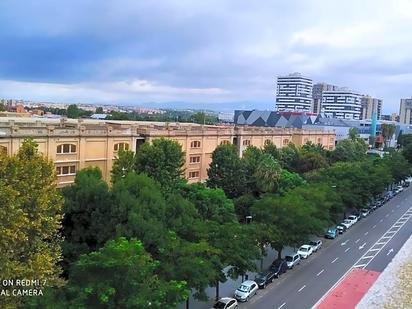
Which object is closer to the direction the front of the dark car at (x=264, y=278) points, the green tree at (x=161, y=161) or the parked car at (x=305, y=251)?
the green tree

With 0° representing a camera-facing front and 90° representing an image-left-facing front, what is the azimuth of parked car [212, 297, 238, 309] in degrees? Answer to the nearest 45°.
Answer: approximately 45°

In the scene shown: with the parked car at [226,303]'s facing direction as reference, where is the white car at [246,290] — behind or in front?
behind

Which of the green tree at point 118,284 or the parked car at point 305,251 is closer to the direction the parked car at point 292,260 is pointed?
the green tree

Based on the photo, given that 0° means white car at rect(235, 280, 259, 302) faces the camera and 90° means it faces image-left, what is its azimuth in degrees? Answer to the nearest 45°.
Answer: approximately 45°

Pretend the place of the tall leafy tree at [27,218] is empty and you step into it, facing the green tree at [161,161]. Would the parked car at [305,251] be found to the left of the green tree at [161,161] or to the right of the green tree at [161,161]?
right

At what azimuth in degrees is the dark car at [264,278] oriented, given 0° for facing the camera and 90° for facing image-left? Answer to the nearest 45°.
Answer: approximately 45°
